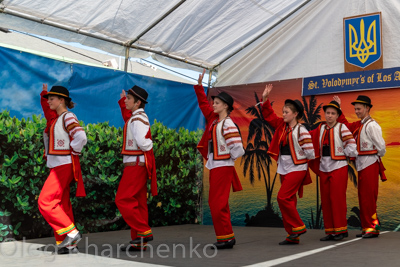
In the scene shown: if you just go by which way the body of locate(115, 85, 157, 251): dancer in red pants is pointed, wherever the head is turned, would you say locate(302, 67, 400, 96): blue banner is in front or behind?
behind

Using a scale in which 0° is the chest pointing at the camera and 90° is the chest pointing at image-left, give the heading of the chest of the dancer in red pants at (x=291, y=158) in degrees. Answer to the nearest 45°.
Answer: approximately 45°

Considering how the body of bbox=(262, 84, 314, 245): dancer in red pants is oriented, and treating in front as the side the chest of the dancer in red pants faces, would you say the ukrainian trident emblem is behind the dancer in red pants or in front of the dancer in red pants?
behind

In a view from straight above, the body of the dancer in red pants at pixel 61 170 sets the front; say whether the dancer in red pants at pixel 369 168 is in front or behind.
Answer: behind

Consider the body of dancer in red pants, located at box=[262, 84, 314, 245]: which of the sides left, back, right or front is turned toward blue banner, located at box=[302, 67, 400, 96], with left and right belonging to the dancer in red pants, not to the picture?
back

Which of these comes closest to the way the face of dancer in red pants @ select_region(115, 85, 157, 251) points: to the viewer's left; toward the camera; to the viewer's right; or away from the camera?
to the viewer's left

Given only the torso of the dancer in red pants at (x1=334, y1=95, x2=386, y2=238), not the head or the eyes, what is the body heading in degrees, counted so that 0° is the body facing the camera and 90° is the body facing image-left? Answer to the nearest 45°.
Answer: approximately 45°

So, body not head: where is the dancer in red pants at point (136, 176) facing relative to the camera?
to the viewer's left

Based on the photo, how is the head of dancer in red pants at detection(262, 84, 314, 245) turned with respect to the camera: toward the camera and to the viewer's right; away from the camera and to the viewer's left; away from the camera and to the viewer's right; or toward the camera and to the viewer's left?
toward the camera and to the viewer's left
